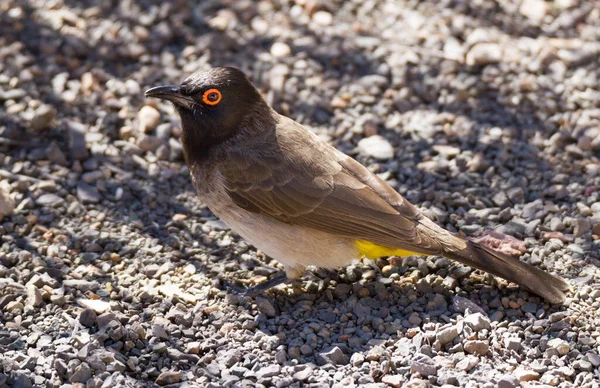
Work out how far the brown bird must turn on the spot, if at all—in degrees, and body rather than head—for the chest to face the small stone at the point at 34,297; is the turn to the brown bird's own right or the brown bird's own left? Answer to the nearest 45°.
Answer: approximately 45° to the brown bird's own left

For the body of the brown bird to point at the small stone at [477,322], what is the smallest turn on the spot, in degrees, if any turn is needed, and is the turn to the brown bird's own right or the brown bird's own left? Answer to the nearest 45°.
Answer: approximately 135° to the brown bird's own left

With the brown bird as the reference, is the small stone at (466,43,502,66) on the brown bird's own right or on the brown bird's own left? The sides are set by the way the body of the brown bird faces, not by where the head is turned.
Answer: on the brown bird's own right

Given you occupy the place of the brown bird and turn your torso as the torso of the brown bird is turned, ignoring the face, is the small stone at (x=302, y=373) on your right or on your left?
on your left

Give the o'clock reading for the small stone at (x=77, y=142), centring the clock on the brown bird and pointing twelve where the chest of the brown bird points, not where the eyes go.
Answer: The small stone is roughly at 1 o'clock from the brown bird.

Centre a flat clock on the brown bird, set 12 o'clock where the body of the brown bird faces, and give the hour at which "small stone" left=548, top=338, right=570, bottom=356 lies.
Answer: The small stone is roughly at 7 o'clock from the brown bird.

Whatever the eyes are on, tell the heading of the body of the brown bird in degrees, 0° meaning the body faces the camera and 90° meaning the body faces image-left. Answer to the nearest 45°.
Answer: approximately 90°

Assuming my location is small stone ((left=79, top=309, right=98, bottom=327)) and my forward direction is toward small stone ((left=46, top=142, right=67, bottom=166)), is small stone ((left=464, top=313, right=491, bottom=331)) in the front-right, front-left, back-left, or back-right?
back-right
